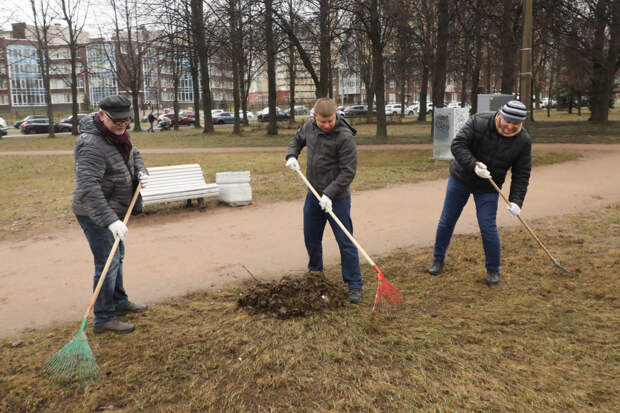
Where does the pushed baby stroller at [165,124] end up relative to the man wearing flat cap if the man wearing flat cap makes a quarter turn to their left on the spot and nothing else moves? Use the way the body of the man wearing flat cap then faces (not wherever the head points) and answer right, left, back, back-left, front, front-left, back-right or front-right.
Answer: front-left

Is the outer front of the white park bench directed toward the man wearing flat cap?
yes

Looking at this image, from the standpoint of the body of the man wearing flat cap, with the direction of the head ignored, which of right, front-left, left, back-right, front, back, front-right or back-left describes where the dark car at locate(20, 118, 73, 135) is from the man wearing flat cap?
back-left

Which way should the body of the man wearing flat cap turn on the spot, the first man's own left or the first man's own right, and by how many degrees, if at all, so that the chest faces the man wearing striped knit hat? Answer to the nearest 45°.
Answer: approximately 45° to the first man's own left

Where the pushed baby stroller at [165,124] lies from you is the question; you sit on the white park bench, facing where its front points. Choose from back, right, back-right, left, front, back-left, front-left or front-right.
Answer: back

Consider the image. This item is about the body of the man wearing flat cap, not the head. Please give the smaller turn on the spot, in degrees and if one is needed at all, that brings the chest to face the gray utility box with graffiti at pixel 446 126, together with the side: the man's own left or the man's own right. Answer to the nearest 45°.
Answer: approximately 90° to the man's own left

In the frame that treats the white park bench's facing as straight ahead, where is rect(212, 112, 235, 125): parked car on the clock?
The parked car is roughly at 6 o'clock from the white park bench.

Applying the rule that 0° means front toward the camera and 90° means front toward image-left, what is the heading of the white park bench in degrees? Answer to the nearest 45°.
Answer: approximately 0°

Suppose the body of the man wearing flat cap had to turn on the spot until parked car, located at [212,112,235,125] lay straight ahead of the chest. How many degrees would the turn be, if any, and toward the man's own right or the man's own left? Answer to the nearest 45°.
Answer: approximately 135° to the man's own left

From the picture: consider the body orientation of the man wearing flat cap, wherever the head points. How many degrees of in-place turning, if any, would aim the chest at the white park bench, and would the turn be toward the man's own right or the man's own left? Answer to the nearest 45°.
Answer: approximately 135° to the man's own left

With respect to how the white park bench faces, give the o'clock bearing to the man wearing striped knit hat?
The man wearing striped knit hat is roughly at 11 o'clock from the white park bench.
